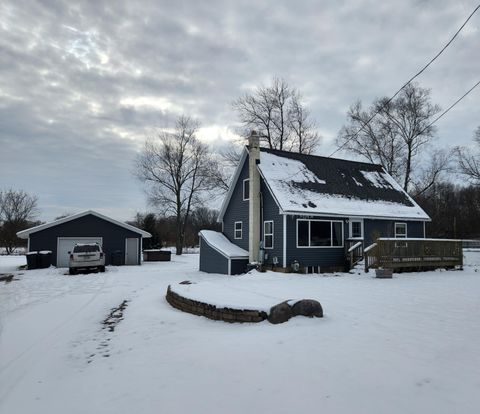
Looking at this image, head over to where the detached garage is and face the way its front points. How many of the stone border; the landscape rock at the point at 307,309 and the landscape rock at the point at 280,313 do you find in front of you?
3

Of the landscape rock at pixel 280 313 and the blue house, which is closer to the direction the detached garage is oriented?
the landscape rock

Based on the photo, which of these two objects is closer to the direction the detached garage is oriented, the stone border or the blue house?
the stone border

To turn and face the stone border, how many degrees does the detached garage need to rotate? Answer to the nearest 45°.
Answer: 0° — it already faces it

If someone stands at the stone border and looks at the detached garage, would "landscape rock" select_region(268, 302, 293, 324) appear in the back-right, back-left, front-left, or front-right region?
back-right

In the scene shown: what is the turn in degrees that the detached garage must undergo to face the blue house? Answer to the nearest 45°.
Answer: approximately 45° to its left

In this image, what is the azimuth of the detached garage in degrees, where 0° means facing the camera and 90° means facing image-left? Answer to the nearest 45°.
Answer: approximately 0°

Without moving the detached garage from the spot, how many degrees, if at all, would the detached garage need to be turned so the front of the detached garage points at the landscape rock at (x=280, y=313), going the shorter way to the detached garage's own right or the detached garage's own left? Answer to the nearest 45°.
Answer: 0° — it already faces it
